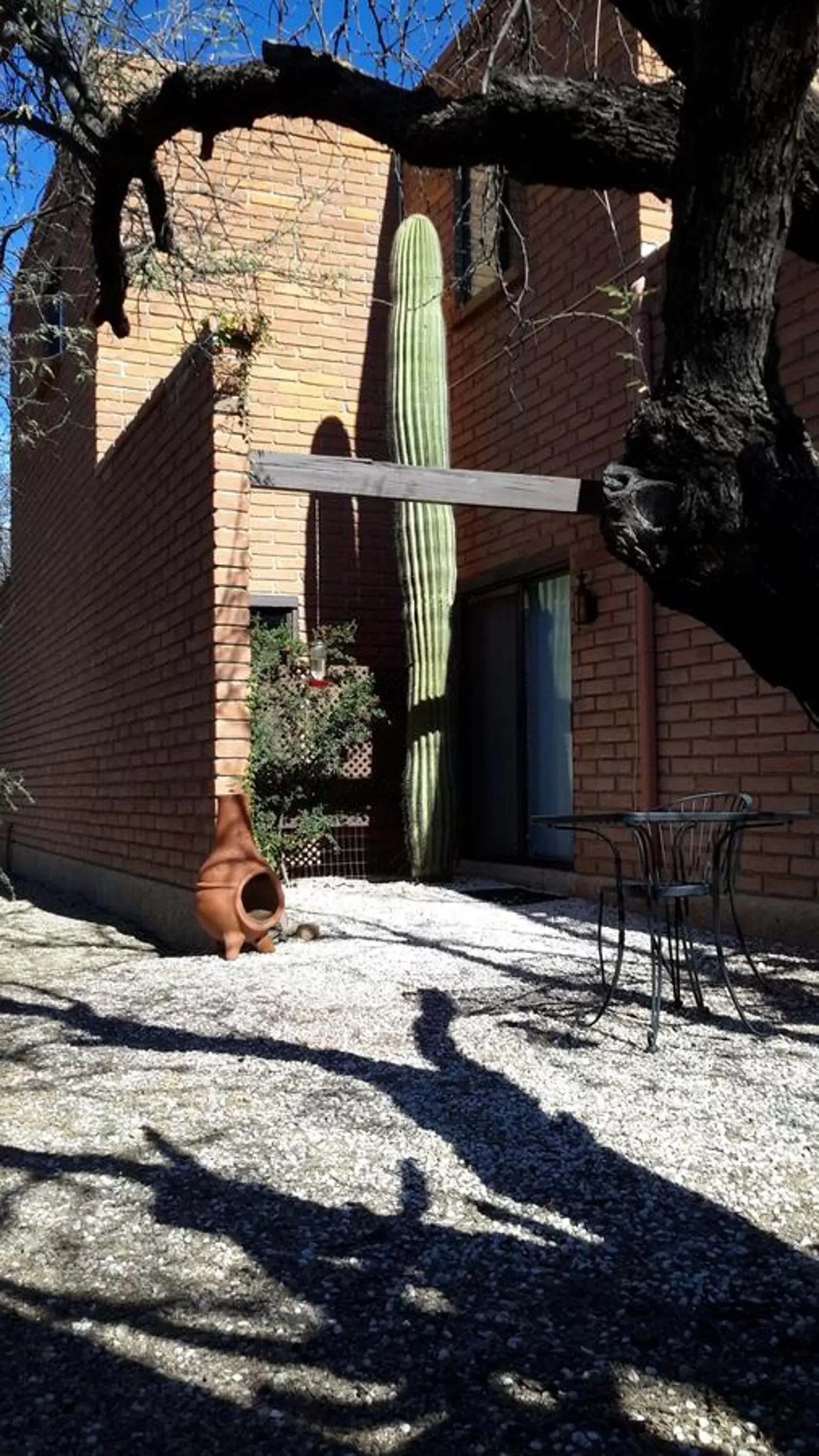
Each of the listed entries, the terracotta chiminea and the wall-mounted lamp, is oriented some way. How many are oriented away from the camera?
0

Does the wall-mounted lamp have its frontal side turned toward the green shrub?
no

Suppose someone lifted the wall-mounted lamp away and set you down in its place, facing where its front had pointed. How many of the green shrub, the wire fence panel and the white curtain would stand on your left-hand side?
0

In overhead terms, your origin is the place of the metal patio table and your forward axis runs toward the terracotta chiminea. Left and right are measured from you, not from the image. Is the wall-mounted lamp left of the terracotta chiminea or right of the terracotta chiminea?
right

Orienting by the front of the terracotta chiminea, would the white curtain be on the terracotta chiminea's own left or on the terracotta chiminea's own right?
on the terracotta chiminea's own left

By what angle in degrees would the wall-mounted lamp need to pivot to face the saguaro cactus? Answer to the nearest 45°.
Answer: approximately 90° to its right

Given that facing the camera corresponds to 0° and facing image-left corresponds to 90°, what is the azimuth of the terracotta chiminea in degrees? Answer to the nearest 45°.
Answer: approximately 315°

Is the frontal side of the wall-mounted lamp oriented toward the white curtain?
no

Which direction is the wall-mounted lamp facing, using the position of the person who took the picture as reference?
facing the viewer and to the left of the viewer

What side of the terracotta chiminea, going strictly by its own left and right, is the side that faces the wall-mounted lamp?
left

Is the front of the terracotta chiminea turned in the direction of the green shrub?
no

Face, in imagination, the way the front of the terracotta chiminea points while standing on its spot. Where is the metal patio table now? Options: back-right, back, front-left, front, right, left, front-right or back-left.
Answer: front
